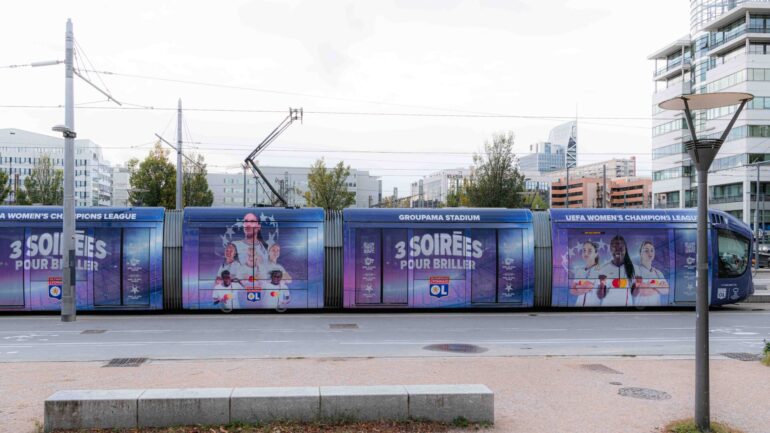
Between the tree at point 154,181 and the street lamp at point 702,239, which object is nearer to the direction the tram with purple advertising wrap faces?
the street lamp

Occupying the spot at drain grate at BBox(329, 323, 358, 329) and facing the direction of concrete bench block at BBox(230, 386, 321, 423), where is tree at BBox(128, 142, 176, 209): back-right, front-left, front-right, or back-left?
back-right

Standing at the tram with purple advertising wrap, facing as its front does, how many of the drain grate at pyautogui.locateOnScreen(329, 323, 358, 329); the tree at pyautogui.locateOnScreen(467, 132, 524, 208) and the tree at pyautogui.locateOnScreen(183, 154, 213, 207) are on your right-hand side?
1

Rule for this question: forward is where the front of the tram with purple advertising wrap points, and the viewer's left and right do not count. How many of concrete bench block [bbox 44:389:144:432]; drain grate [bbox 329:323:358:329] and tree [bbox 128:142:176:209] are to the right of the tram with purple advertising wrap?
2

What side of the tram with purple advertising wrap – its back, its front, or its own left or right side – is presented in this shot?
right

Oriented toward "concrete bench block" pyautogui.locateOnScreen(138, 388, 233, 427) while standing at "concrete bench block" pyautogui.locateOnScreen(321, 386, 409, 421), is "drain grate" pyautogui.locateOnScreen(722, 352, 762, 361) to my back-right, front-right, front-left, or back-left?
back-right

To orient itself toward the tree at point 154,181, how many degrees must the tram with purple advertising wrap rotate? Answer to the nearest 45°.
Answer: approximately 135° to its left

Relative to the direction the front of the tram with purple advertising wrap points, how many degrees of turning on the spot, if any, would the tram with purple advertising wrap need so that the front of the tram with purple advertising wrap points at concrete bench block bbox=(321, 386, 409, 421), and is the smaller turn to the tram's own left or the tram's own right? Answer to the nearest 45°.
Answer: approximately 90° to the tram's own right

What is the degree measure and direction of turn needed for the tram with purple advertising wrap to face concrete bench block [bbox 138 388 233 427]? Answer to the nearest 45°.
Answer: approximately 90° to its right

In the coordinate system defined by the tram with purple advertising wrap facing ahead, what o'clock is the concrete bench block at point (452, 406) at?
The concrete bench block is roughly at 3 o'clock from the tram with purple advertising wrap.

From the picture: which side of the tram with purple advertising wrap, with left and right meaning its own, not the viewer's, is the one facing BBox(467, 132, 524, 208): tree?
left

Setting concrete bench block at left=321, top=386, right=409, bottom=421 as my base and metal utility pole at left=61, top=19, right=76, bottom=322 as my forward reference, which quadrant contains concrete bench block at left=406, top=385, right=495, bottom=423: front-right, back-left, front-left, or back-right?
back-right

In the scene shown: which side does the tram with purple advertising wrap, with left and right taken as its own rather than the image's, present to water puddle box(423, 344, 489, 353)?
right

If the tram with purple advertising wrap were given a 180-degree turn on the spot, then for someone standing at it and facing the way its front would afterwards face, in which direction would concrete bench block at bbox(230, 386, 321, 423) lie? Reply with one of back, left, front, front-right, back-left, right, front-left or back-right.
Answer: left
